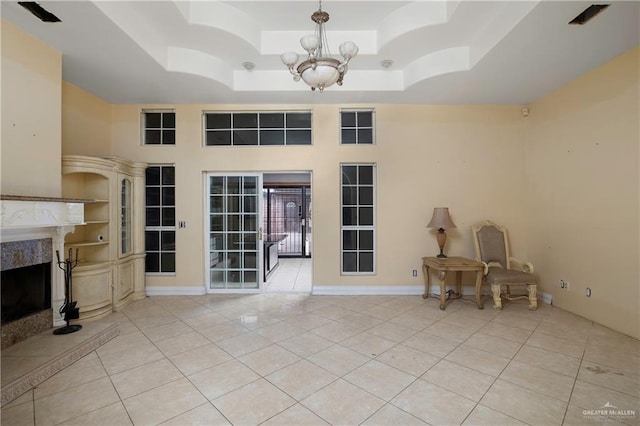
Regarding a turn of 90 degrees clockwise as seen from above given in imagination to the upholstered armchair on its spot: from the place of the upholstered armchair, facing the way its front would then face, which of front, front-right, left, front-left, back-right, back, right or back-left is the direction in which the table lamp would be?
front

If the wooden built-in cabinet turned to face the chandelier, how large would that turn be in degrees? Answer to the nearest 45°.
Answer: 0° — it already faces it

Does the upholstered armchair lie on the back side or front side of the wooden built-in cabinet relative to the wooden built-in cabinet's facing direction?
on the front side

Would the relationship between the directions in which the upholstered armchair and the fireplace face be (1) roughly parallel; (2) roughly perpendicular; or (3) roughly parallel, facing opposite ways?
roughly perpendicular

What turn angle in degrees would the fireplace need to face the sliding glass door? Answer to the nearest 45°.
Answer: approximately 45° to its left

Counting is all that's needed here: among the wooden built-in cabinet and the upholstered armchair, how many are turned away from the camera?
0

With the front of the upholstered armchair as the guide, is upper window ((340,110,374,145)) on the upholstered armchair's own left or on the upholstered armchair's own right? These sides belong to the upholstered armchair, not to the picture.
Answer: on the upholstered armchair's own right

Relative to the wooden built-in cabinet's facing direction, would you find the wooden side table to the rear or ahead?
ahead

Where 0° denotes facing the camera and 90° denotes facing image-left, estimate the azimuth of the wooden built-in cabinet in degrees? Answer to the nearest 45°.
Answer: approximately 315°

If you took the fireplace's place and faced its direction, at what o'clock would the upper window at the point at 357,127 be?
The upper window is roughly at 11 o'clock from the fireplace.

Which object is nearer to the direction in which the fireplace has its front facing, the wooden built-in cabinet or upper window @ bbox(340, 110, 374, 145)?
the upper window

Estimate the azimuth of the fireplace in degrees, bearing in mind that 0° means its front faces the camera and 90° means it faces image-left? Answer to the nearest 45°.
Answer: approximately 315°

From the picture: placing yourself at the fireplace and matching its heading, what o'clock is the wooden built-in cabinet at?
The wooden built-in cabinet is roughly at 9 o'clock from the fireplace.
